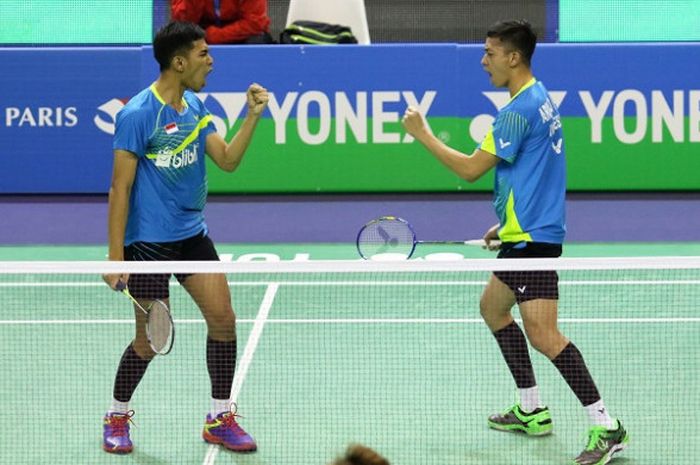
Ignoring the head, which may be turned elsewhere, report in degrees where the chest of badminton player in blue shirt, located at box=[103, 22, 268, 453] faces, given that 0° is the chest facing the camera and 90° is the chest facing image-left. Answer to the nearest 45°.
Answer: approximately 315°

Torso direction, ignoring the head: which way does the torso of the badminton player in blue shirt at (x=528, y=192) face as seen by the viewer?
to the viewer's left

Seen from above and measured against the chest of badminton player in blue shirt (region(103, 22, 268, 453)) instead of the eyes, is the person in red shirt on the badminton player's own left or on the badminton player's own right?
on the badminton player's own left

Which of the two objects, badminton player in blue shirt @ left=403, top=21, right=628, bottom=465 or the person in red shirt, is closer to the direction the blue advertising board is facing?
the badminton player in blue shirt

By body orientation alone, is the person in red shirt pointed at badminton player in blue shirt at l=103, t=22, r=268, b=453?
yes

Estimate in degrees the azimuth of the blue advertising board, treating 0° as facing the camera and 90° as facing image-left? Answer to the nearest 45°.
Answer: approximately 0°
